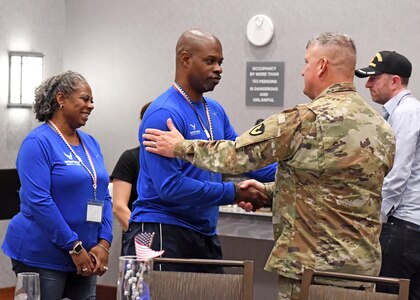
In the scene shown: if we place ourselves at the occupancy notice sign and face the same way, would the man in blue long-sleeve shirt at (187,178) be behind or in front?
in front

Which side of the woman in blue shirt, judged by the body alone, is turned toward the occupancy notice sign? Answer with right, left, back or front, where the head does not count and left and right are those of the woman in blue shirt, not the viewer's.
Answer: left

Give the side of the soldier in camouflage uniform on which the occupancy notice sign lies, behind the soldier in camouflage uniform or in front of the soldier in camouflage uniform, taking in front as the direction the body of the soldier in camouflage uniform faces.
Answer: in front

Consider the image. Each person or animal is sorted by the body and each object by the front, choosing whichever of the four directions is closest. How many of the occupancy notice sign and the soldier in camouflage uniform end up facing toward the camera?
1

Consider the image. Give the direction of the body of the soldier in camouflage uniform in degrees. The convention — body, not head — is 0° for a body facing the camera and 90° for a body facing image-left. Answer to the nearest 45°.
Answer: approximately 135°

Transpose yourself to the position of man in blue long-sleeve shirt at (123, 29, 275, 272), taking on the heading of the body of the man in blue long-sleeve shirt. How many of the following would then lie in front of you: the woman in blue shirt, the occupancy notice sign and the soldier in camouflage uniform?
1

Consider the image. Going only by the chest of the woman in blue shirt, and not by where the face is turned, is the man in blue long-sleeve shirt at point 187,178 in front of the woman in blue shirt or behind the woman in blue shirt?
in front

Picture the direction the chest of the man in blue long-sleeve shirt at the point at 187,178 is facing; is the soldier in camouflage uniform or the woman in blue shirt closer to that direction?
the soldier in camouflage uniform

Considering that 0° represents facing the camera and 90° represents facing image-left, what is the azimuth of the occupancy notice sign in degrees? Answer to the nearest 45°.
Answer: approximately 0°

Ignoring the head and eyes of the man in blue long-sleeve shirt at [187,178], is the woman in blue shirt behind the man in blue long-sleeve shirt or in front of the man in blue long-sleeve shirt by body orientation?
behind

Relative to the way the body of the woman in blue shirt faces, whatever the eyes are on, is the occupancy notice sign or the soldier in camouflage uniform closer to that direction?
the soldier in camouflage uniform
